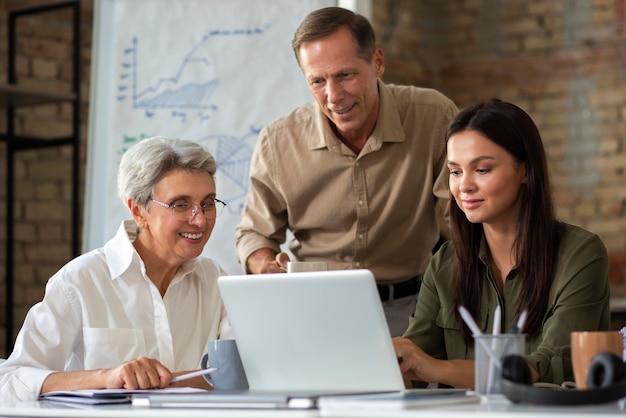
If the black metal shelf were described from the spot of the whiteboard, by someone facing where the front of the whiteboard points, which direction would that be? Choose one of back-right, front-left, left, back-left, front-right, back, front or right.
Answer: back-right

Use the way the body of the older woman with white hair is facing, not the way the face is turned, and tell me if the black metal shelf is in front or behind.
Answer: behind

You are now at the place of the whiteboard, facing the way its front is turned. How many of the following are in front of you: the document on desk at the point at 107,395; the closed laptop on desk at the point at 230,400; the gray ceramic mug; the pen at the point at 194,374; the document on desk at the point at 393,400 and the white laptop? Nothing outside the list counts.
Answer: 6

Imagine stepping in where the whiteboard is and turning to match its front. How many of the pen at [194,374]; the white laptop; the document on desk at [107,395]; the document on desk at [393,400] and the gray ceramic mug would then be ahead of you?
5

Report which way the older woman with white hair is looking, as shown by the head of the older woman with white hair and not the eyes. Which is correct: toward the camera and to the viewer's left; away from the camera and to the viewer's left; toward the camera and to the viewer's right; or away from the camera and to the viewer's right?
toward the camera and to the viewer's right

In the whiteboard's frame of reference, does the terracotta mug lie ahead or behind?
ahead

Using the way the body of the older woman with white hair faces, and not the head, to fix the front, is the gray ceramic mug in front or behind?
in front

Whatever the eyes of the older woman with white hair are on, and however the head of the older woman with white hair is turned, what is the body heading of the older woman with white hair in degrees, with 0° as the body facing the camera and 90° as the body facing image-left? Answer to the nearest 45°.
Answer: approximately 315°

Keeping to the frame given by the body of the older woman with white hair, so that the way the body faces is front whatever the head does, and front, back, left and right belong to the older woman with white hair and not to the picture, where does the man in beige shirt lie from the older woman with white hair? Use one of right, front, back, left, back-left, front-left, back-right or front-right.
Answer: left

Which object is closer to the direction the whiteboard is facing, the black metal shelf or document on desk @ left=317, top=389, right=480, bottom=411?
the document on desk

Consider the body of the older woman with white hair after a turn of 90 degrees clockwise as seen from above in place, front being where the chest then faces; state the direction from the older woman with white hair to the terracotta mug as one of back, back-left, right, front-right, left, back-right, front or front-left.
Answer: left

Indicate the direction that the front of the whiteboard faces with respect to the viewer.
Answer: facing the viewer

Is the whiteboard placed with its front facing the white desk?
yes

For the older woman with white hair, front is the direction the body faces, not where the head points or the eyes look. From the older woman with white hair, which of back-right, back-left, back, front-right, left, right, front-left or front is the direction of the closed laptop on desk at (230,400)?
front-right

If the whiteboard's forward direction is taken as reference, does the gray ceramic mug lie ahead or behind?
ahead
